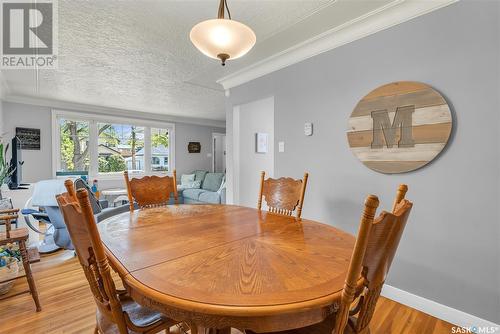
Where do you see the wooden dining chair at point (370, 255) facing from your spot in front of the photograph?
facing away from the viewer and to the left of the viewer

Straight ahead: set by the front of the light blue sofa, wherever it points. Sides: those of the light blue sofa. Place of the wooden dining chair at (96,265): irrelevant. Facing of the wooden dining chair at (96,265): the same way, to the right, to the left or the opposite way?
the opposite way

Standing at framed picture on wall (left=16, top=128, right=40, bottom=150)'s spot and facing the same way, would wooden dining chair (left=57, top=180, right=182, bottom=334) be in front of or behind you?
in front

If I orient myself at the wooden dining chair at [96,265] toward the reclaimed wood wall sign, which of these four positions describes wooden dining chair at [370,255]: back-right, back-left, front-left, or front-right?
front-right

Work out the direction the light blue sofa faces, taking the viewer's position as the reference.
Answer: facing the viewer and to the left of the viewer

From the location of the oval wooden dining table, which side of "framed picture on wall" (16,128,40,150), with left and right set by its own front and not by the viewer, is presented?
front

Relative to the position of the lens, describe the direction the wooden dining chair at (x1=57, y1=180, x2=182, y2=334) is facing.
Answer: facing away from the viewer and to the right of the viewer

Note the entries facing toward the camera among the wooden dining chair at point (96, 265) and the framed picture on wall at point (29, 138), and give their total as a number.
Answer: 1

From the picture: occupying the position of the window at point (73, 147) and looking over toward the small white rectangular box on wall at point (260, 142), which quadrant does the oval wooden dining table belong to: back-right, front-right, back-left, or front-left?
front-right

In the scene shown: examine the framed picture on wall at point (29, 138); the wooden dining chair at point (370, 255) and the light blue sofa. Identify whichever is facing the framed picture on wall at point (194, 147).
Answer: the wooden dining chair

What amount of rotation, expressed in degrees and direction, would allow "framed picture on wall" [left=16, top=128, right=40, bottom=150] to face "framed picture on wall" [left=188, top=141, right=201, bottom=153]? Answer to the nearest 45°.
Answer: approximately 90° to its left

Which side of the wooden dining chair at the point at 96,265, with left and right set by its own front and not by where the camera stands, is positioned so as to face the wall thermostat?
front

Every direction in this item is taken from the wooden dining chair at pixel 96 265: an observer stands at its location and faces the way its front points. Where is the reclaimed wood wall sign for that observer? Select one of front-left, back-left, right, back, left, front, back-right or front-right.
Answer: front-right

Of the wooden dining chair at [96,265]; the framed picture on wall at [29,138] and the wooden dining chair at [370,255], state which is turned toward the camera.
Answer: the framed picture on wall

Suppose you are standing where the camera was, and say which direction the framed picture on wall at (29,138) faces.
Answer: facing the viewer

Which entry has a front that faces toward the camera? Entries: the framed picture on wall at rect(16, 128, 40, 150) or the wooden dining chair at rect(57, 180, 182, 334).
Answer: the framed picture on wall

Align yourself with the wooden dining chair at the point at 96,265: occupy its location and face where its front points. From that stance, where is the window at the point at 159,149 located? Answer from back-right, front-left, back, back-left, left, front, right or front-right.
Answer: front-left

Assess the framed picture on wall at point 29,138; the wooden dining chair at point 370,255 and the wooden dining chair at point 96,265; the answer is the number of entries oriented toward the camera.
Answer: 1

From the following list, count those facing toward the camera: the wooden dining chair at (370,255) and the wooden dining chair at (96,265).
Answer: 0
